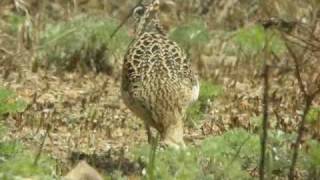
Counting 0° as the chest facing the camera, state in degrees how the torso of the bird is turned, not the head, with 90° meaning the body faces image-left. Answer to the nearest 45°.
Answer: approximately 180°

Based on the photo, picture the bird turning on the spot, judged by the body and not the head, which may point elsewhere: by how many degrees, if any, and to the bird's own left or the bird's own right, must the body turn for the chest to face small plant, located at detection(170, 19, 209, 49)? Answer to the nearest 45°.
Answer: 0° — it already faces it

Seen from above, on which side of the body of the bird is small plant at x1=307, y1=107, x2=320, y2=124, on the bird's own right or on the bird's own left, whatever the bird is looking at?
on the bird's own right
